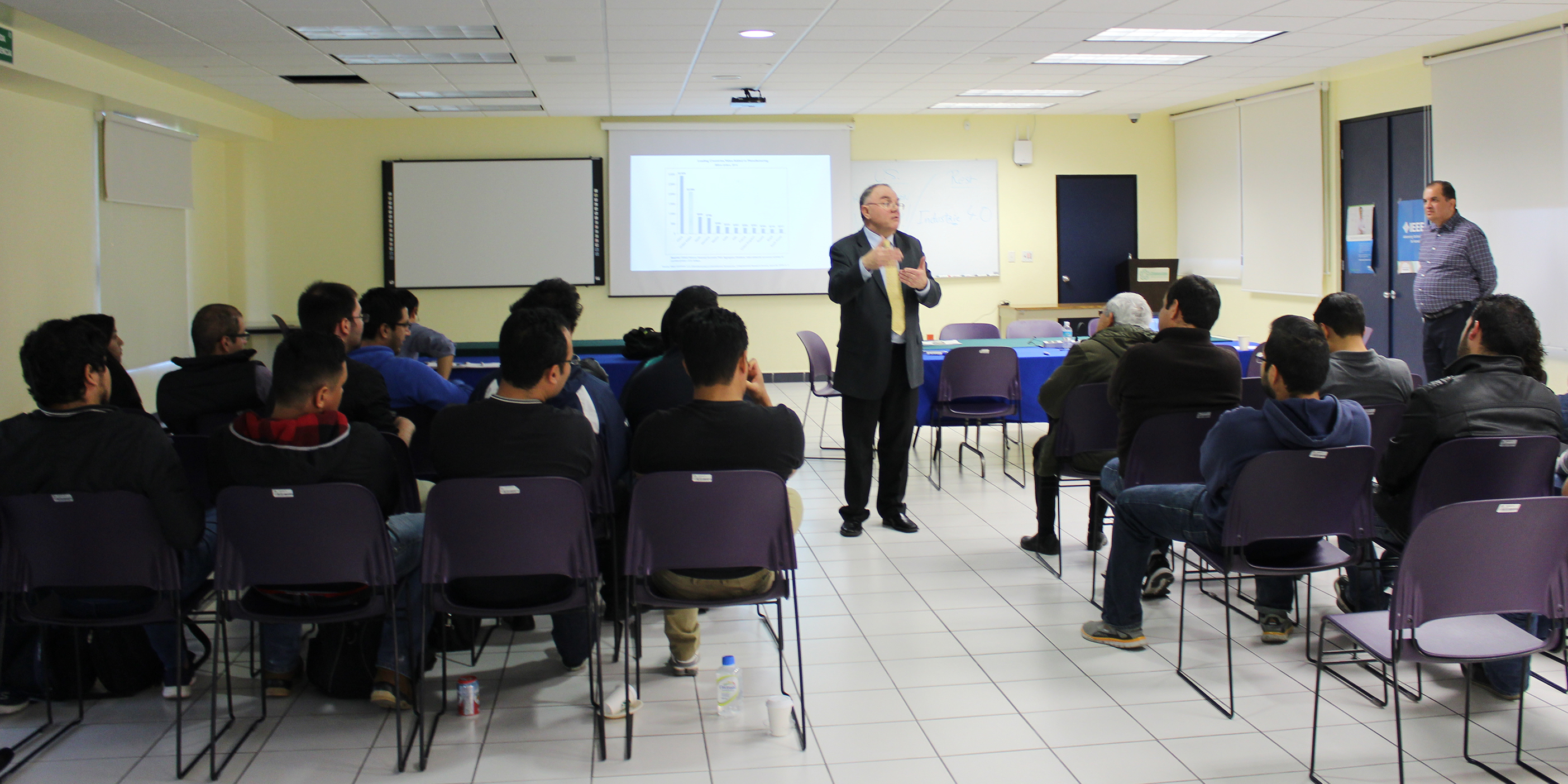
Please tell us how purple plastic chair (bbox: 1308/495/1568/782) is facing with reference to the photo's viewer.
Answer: facing away from the viewer and to the left of the viewer

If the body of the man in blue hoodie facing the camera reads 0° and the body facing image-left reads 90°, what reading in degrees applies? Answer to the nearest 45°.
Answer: approximately 135°

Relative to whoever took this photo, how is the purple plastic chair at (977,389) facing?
facing away from the viewer

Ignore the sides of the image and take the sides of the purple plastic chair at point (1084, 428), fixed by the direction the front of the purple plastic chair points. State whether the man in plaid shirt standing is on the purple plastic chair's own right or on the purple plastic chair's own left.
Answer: on the purple plastic chair's own right

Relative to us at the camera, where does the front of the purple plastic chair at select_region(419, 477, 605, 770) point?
facing away from the viewer

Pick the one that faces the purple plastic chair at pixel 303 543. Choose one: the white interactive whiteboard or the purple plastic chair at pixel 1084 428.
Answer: the white interactive whiteboard

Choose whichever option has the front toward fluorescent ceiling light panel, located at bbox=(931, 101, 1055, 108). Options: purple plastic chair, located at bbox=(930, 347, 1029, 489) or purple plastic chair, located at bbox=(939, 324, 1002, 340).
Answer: purple plastic chair, located at bbox=(930, 347, 1029, 489)

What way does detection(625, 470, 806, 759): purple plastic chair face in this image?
away from the camera

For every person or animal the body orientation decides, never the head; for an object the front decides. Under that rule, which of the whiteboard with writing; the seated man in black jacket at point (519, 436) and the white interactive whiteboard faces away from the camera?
the seated man in black jacket

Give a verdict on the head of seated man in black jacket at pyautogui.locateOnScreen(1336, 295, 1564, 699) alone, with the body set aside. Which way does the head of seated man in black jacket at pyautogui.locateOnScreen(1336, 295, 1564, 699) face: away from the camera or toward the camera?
away from the camera

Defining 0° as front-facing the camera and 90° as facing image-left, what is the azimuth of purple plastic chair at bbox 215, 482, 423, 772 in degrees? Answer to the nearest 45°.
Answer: approximately 180°

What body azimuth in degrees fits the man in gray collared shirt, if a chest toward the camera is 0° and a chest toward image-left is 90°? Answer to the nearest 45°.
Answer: approximately 135°

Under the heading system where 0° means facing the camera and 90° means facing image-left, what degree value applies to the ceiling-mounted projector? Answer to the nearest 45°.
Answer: approximately 180°

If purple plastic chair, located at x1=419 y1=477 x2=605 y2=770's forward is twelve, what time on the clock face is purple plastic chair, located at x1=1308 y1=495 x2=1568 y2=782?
purple plastic chair, located at x1=1308 y1=495 x2=1568 y2=782 is roughly at 4 o'clock from purple plastic chair, located at x1=419 y1=477 x2=605 y2=770.
